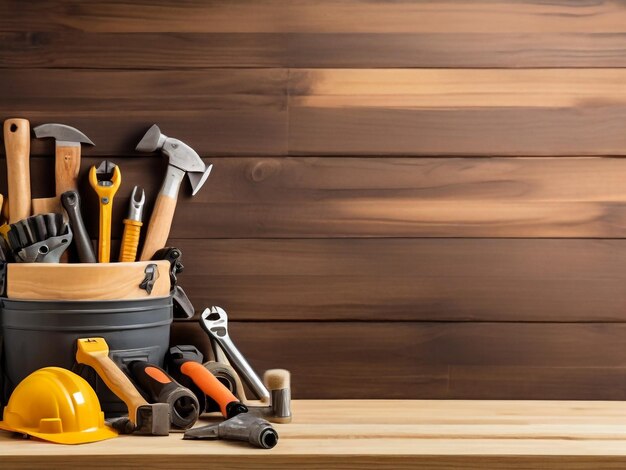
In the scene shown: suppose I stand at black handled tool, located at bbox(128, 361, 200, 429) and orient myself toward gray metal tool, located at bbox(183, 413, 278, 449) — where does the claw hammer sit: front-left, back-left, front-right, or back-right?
back-left
